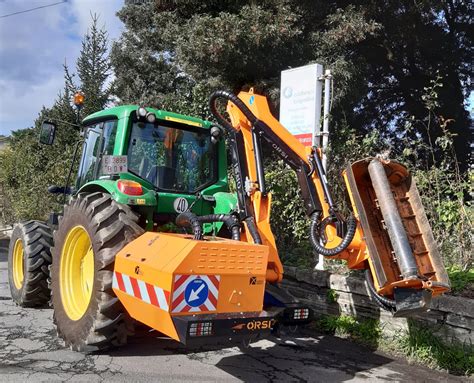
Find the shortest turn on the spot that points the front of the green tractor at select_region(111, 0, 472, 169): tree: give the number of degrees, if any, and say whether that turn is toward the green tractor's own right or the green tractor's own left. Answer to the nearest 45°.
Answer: approximately 90° to the green tractor's own right

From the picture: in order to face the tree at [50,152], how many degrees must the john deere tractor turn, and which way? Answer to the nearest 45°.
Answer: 0° — it already faces it

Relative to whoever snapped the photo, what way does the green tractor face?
facing away from the viewer and to the left of the viewer

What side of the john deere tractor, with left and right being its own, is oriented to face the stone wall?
right
